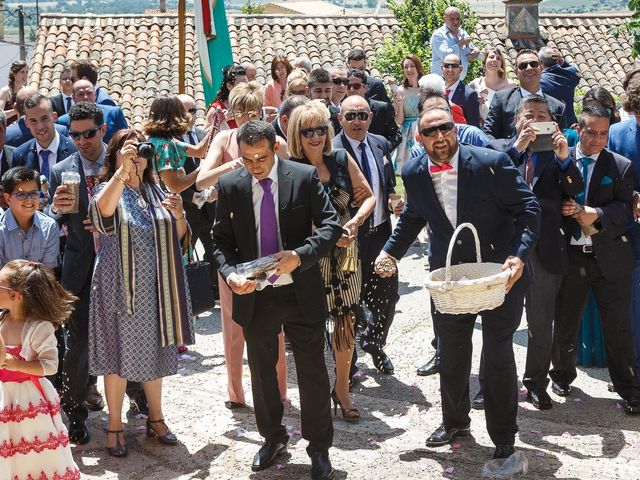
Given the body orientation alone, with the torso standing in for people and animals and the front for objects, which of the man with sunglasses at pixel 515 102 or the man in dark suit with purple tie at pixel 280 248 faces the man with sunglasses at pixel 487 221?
the man with sunglasses at pixel 515 102

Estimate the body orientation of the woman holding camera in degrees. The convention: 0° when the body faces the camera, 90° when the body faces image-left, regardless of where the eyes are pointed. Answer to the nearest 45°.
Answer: approximately 315°

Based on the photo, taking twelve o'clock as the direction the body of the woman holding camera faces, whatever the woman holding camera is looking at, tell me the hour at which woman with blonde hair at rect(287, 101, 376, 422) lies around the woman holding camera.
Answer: The woman with blonde hair is roughly at 10 o'clock from the woman holding camera.
